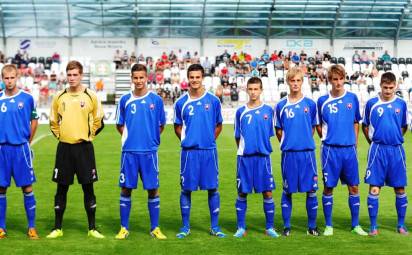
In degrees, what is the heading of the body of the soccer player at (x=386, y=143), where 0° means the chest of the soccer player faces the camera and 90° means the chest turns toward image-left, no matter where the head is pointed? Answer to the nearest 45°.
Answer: approximately 0°

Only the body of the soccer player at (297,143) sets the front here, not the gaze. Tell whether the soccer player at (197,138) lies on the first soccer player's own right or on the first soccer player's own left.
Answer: on the first soccer player's own right

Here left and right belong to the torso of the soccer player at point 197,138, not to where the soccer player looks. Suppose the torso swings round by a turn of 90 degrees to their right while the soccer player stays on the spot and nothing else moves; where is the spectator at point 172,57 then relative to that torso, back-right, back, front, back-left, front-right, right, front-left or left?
right

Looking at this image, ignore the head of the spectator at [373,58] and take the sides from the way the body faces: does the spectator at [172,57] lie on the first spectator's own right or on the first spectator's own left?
on the first spectator's own right

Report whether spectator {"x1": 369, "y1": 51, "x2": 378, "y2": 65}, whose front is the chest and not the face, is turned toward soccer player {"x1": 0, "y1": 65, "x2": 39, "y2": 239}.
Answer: yes

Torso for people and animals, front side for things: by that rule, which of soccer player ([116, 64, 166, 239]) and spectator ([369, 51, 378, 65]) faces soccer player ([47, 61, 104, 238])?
the spectator

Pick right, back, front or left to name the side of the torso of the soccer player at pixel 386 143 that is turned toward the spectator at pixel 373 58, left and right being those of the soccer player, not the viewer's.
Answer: back

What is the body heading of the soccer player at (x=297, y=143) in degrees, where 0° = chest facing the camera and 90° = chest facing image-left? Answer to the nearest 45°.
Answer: approximately 0°

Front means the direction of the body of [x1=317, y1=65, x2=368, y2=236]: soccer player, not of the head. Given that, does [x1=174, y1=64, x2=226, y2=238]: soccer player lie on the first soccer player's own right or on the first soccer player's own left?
on the first soccer player's own right

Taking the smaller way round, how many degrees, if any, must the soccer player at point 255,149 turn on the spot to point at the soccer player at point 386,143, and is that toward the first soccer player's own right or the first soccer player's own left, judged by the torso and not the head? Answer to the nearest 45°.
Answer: approximately 90° to the first soccer player's own left

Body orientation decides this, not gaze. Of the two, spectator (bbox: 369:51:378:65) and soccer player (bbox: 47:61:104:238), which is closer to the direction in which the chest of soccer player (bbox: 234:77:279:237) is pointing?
the soccer player

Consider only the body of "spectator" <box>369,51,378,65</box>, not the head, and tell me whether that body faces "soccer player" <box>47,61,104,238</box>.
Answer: yes

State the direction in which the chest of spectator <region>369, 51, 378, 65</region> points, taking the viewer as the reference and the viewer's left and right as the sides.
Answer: facing the viewer
